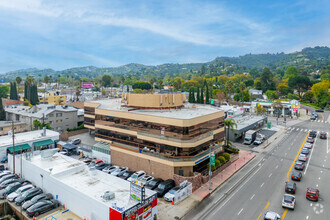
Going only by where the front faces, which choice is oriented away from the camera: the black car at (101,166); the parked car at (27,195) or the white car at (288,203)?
the white car

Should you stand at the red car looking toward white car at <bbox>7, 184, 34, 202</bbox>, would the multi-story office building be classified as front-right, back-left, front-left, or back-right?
front-right

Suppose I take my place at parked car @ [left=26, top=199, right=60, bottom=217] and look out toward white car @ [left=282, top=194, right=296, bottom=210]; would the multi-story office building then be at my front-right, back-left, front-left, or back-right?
front-left

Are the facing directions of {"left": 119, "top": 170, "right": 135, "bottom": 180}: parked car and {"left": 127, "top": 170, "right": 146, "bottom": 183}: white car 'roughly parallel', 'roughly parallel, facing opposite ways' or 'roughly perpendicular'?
roughly parallel

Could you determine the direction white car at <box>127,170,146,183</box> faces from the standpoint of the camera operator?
facing the viewer and to the left of the viewer

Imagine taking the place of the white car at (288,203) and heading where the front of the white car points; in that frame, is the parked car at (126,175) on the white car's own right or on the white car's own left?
on the white car's own left

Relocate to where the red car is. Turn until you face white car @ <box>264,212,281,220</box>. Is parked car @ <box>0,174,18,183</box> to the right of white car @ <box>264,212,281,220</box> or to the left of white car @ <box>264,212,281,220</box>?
right

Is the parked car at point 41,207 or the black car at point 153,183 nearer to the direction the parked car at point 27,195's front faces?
the parked car

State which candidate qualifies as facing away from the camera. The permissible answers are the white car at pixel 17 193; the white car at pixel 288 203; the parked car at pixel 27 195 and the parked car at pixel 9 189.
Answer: the white car at pixel 288 203

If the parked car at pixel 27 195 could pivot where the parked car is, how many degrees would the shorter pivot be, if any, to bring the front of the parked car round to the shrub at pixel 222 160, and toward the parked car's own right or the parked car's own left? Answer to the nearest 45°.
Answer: approximately 135° to the parked car's own left

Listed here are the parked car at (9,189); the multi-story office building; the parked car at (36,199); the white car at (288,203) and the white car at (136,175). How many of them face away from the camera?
1

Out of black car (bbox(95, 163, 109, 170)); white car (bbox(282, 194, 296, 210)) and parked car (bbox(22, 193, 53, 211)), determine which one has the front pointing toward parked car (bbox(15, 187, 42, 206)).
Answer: the black car

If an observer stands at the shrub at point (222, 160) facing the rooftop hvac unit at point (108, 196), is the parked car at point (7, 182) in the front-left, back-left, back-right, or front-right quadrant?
front-right
